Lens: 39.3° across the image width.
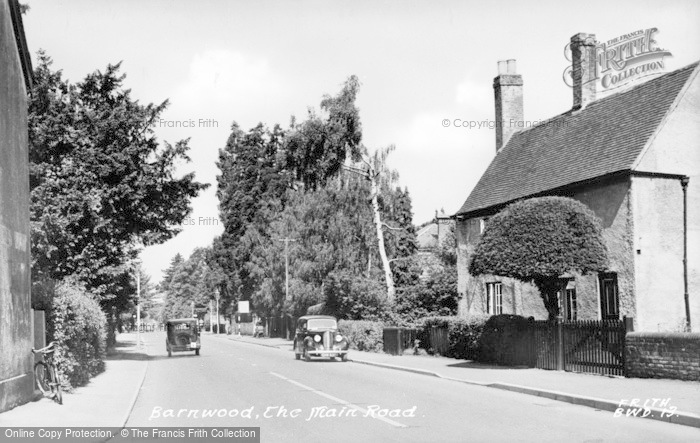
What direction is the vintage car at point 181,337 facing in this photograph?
away from the camera

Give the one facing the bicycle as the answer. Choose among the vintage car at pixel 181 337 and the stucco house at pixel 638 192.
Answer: the stucco house

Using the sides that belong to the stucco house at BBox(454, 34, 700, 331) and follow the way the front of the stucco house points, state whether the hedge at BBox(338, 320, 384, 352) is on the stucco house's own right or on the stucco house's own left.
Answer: on the stucco house's own right

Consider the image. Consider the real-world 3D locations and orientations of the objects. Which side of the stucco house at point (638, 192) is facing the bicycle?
front

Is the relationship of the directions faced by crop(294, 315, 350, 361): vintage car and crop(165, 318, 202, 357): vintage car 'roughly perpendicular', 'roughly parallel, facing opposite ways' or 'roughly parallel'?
roughly parallel, facing opposite ways

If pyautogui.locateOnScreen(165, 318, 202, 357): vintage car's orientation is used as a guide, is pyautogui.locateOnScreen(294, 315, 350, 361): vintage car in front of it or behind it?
behind

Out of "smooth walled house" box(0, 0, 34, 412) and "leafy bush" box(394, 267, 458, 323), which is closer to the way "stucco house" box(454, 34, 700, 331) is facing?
the smooth walled house

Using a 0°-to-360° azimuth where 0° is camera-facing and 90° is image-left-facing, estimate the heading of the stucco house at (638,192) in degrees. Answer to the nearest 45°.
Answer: approximately 45°

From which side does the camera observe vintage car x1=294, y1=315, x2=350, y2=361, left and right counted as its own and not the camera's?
front

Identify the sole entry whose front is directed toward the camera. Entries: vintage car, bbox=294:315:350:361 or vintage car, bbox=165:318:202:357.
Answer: vintage car, bbox=294:315:350:361

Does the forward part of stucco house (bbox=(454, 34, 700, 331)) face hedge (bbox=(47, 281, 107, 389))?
yes

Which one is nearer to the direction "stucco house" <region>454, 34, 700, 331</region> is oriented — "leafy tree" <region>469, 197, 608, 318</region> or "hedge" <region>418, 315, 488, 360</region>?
the leafy tree

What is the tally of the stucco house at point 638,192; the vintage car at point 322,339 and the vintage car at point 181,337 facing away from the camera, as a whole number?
1
